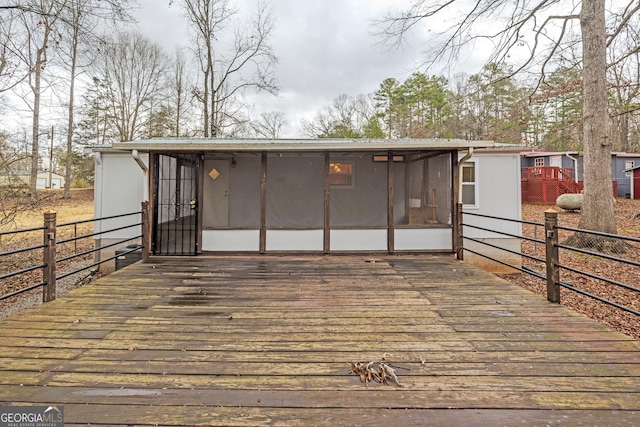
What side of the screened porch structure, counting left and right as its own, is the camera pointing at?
front

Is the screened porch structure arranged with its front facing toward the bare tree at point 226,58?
no

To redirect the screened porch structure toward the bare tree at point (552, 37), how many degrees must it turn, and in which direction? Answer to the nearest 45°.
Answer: approximately 90° to its left

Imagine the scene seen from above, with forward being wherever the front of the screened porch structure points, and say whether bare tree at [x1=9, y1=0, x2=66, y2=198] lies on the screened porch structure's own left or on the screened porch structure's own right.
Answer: on the screened porch structure's own right

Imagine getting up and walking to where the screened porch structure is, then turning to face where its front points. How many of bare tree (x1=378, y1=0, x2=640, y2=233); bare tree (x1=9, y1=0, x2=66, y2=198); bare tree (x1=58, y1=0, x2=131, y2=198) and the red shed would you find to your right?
2

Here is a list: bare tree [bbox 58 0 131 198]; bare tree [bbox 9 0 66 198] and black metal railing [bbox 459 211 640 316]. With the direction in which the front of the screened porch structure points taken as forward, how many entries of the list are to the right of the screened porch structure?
2

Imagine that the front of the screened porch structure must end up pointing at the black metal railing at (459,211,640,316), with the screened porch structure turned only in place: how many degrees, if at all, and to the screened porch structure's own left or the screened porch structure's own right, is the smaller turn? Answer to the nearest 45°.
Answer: approximately 90° to the screened porch structure's own left

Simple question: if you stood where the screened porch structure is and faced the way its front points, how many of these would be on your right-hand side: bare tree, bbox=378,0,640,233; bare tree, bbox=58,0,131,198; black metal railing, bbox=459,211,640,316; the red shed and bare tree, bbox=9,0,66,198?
2

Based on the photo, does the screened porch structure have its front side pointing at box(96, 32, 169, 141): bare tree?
no

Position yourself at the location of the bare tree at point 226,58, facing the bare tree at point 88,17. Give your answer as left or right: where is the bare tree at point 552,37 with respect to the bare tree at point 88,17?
left

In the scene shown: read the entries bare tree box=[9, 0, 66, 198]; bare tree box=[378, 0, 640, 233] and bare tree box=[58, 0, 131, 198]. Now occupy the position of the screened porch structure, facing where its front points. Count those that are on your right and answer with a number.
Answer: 2

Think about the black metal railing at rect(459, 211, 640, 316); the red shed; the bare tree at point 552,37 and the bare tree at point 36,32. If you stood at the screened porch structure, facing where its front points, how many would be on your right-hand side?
1

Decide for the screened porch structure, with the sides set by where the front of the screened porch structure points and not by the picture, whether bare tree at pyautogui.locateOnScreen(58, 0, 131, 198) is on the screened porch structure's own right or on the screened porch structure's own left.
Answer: on the screened porch structure's own right

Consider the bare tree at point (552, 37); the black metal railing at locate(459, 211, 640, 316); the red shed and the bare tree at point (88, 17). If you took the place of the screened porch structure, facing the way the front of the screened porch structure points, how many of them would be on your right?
1

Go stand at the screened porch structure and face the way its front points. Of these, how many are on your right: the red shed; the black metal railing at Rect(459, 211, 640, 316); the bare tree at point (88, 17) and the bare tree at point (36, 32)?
2

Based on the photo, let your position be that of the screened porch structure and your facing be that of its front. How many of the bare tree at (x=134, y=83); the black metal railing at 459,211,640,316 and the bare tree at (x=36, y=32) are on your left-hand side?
1
